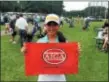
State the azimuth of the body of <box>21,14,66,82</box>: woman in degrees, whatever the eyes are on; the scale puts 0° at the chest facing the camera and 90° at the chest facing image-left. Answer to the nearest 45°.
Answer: approximately 0°
